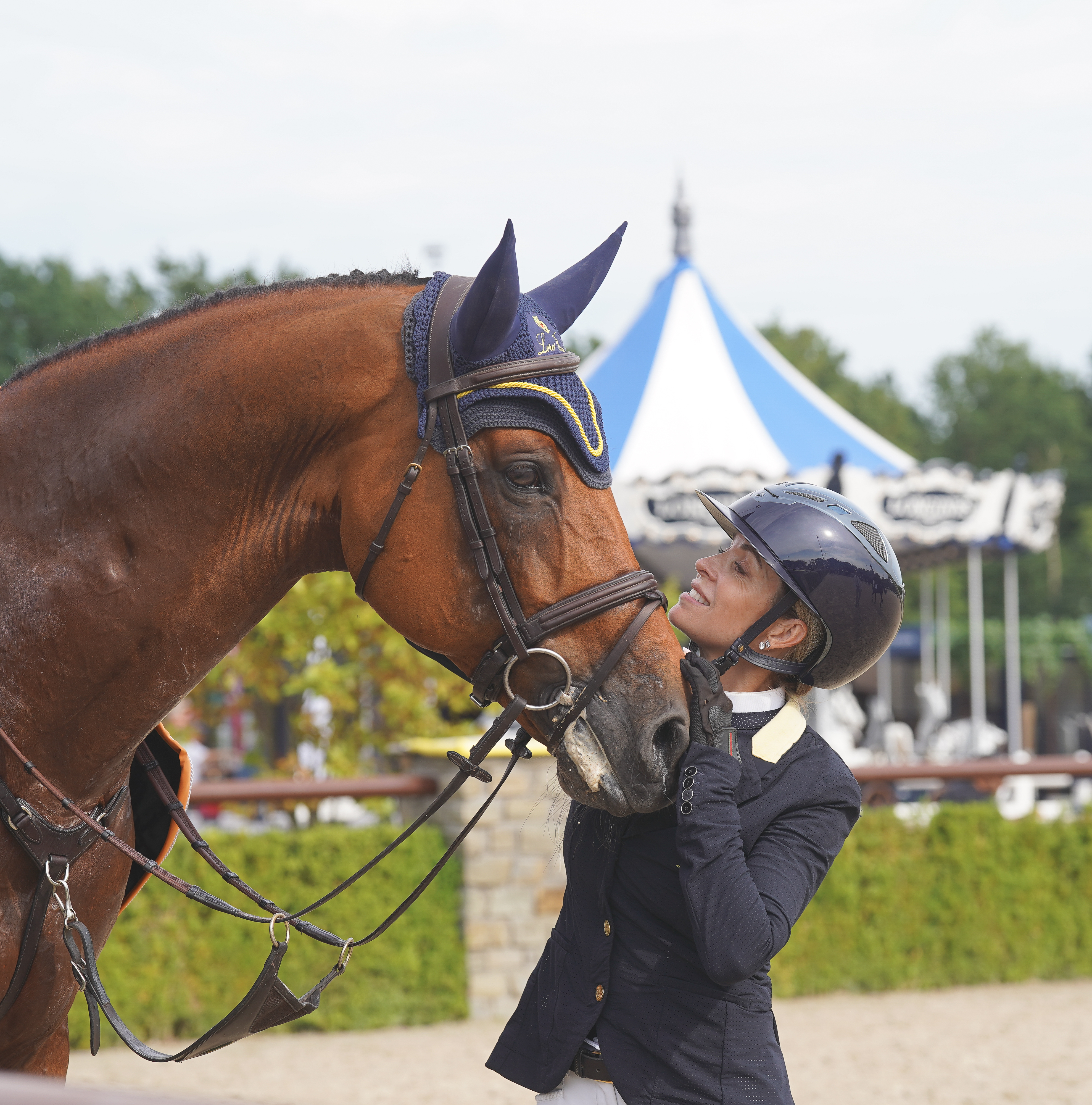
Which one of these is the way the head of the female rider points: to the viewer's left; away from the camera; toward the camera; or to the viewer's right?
to the viewer's left

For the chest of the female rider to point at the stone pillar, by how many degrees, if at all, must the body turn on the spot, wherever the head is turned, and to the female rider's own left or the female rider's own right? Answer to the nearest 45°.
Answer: approximately 135° to the female rider's own right

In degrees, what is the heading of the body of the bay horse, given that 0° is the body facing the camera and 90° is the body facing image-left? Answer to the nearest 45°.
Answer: approximately 270°

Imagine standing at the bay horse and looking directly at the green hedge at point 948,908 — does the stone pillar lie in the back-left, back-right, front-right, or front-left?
front-left

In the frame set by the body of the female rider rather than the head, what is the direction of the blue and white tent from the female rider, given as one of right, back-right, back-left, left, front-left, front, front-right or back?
back-right

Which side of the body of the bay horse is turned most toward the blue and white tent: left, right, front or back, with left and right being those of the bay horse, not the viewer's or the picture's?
left

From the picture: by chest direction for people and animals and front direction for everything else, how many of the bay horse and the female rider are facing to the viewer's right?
1

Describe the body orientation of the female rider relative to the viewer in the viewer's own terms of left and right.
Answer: facing the viewer and to the left of the viewer
